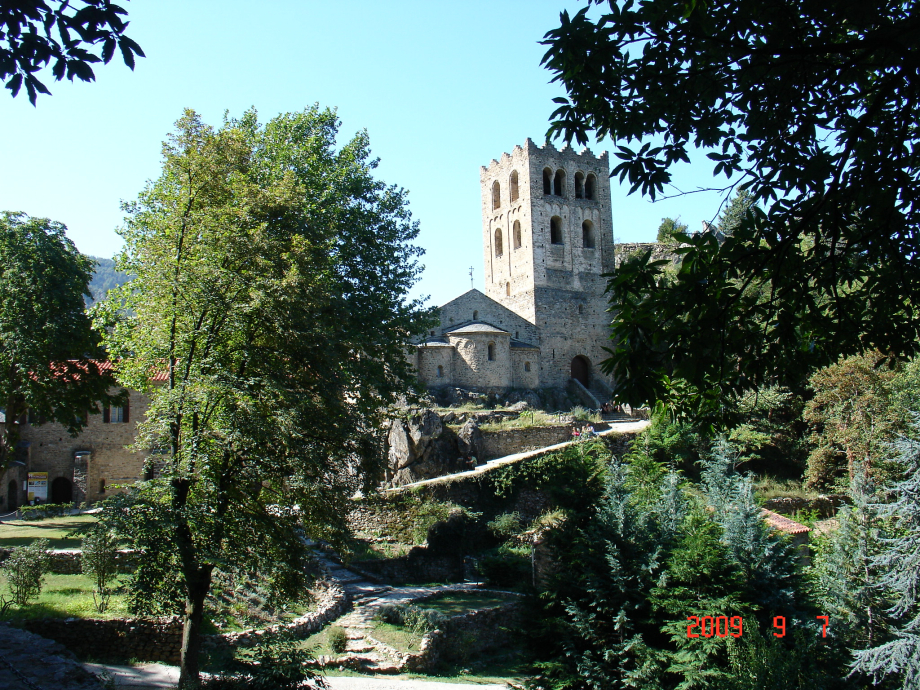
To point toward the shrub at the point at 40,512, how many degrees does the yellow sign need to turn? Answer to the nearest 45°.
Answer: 0° — it already faces it

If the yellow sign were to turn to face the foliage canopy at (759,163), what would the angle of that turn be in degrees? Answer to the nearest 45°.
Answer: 0° — it already faces it

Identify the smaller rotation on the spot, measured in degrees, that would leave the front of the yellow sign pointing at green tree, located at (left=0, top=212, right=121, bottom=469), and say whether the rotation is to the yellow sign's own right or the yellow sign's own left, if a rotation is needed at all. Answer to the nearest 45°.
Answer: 0° — it already faces it

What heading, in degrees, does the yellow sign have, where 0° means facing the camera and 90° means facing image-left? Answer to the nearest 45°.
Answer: approximately 0°

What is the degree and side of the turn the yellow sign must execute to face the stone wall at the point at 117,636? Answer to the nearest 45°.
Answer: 0° — it already faces it

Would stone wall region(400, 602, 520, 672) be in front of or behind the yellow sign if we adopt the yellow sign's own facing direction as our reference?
in front

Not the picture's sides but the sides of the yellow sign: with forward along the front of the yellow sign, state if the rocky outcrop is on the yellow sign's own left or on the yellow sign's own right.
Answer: on the yellow sign's own left

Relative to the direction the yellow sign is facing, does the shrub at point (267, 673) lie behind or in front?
in front

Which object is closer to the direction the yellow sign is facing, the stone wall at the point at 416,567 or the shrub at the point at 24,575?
the shrub

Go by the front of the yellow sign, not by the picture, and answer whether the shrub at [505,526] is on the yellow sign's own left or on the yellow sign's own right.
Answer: on the yellow sign's own left
